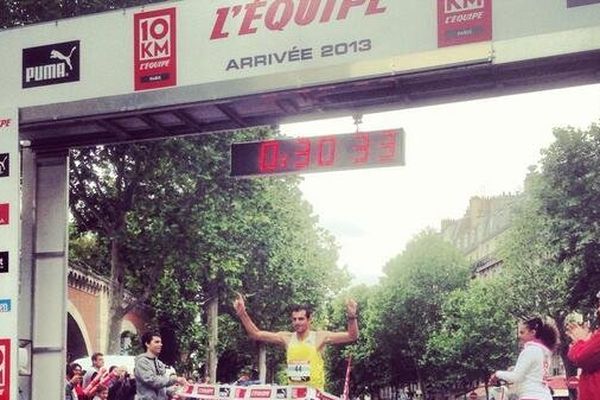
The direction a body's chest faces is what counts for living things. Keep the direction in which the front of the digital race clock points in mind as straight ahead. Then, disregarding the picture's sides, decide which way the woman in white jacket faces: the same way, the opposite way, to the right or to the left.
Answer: to the right

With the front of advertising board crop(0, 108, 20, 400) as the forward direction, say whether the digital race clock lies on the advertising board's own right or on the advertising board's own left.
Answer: on the advertising board's own left

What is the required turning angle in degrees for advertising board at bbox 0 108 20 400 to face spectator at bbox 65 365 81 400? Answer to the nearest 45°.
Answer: approximately 180°

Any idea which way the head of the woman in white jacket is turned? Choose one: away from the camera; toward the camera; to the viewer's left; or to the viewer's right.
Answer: to the viewer's left

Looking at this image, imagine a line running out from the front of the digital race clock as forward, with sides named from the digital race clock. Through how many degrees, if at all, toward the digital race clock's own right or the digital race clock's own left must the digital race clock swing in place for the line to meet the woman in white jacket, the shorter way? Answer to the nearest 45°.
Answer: approximately 45° to the digital race clock's own left

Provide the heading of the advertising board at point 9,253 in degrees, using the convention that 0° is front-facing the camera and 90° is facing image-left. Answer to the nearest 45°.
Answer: approximately 0°

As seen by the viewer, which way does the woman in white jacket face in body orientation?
to the viewer's left

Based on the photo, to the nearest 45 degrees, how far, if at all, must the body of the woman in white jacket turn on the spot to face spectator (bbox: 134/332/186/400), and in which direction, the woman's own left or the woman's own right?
0° — they already face them

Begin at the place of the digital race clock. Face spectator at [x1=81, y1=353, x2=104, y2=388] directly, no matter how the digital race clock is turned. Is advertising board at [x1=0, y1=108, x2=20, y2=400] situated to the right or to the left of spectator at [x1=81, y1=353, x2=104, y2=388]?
left
